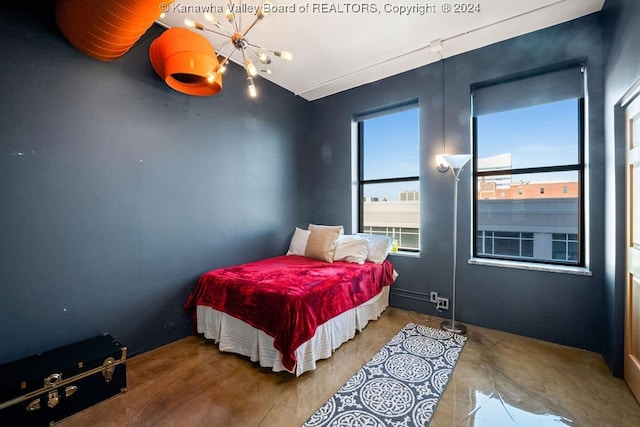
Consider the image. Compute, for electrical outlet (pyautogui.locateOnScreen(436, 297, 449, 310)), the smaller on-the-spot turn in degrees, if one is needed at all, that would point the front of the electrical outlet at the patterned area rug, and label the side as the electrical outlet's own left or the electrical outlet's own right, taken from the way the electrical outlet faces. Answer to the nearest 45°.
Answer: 0° — it already faces it

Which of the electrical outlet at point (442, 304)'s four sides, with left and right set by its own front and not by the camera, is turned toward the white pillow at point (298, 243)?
right

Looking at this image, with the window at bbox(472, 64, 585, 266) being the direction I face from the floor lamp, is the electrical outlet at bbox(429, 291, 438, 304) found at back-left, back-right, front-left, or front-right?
back-left

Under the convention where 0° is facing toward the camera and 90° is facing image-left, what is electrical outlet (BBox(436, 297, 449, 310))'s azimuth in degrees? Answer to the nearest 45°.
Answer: approximately 0°
